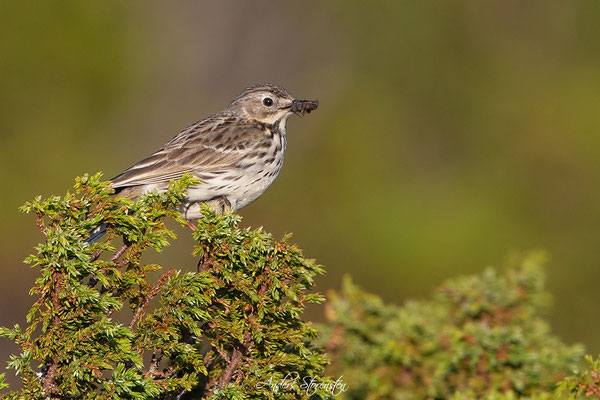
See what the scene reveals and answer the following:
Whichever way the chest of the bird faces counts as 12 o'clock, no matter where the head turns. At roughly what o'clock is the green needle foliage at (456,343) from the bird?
The green needle foliage is roughly at 10 o'clock from the bird.

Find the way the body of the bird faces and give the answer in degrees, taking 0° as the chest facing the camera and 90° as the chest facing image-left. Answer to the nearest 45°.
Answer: approximately 270°
